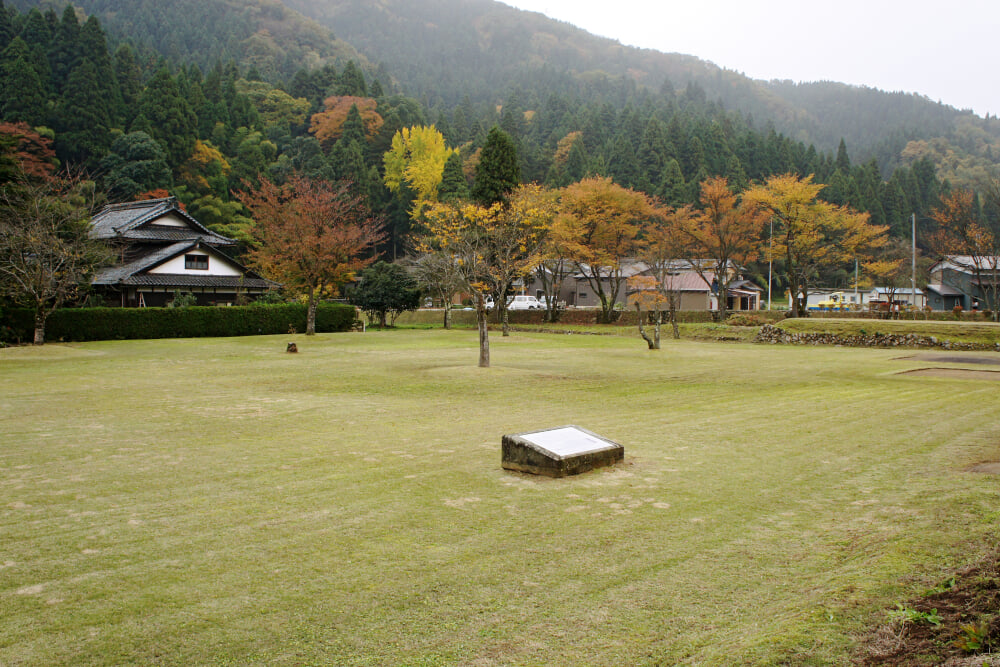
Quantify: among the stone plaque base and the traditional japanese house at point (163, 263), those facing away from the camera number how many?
0

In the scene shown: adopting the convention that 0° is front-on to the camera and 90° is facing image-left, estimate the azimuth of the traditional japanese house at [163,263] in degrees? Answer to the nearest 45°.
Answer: approximately 0°

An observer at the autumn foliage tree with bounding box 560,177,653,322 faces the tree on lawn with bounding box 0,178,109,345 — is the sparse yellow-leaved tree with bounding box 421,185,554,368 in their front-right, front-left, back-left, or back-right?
front-left

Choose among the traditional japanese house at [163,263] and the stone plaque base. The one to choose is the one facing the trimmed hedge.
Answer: the traditional japanese house

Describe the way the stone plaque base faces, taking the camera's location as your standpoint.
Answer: facing the viewer and to the right of the viewer

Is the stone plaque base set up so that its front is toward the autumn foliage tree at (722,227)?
no

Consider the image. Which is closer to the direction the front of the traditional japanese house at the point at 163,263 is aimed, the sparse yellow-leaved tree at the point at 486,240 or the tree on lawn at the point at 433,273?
the sparse yellow-leaved tree

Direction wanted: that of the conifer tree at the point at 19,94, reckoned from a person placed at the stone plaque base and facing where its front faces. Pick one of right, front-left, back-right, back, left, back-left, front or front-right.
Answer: back

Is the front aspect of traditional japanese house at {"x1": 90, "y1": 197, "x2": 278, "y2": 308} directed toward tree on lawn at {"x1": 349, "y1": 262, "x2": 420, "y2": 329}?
no

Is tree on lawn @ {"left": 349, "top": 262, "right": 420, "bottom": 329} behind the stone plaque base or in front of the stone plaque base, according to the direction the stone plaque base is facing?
behind

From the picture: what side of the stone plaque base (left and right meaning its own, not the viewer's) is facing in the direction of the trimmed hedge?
back

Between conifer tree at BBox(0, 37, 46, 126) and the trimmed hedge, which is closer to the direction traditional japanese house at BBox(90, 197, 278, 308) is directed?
the trimmed hedge

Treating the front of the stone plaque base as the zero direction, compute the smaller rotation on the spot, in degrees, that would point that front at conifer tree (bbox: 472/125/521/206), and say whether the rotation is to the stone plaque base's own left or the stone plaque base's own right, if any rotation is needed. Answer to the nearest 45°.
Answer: approximately 135° to the stone plaque base's own left

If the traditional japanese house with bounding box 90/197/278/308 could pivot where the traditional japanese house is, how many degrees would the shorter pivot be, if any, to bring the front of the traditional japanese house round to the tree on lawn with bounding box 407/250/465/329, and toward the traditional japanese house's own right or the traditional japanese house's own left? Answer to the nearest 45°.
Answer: approximately 90° to the traditional japanese house's own left

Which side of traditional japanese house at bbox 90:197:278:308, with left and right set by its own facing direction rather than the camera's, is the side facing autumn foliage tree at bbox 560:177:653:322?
left

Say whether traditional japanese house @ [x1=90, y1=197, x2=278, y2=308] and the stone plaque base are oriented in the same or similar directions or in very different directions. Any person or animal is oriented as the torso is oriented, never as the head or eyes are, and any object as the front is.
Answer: same or similar directions

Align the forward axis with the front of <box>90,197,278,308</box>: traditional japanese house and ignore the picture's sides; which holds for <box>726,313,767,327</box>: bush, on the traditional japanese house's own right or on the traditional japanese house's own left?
on the traditional japanese house's own left
